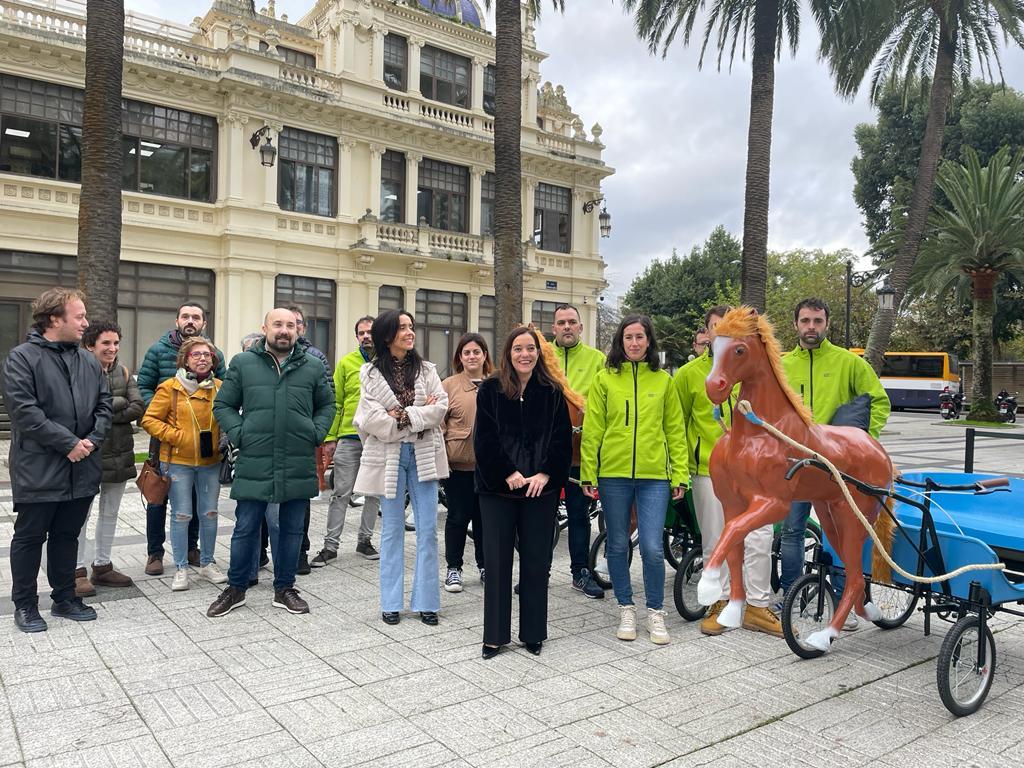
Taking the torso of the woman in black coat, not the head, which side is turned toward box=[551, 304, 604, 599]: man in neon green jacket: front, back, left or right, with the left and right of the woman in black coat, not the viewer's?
back

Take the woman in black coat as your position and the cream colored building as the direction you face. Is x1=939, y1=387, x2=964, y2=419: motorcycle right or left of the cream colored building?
right

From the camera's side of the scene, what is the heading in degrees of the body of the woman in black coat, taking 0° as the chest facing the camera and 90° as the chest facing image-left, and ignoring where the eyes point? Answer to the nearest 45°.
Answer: approximately 0°

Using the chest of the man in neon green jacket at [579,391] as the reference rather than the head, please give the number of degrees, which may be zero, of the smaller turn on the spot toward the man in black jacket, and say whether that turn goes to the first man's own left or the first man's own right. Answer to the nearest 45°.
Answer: approximately 45° to the first man's own right

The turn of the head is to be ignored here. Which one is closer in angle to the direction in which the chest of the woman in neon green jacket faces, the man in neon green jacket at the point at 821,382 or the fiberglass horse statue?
the fiberglass horse statue

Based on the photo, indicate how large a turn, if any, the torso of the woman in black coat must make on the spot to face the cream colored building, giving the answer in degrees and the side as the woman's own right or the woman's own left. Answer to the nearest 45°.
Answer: approximately 180°

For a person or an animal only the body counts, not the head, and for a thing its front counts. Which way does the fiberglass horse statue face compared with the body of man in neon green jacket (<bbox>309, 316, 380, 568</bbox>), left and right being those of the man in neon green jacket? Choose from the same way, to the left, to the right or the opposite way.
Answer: to the right

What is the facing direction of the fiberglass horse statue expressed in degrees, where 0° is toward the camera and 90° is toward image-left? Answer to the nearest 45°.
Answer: approximately 45°

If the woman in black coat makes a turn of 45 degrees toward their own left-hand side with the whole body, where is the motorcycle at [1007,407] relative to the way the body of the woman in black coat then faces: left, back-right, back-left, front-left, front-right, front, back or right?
left

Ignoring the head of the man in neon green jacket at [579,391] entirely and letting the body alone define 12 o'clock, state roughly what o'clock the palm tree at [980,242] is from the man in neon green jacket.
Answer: The palm tree is roughly at 7 o'clock from the man in neon green jacket.

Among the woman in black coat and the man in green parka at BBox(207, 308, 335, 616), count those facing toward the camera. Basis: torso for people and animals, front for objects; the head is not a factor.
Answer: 2

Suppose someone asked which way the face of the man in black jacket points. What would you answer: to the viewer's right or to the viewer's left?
to the viewer's right

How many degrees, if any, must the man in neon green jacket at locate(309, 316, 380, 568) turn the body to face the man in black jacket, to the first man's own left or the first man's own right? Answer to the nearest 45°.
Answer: approximately 45° to the first man's own right
